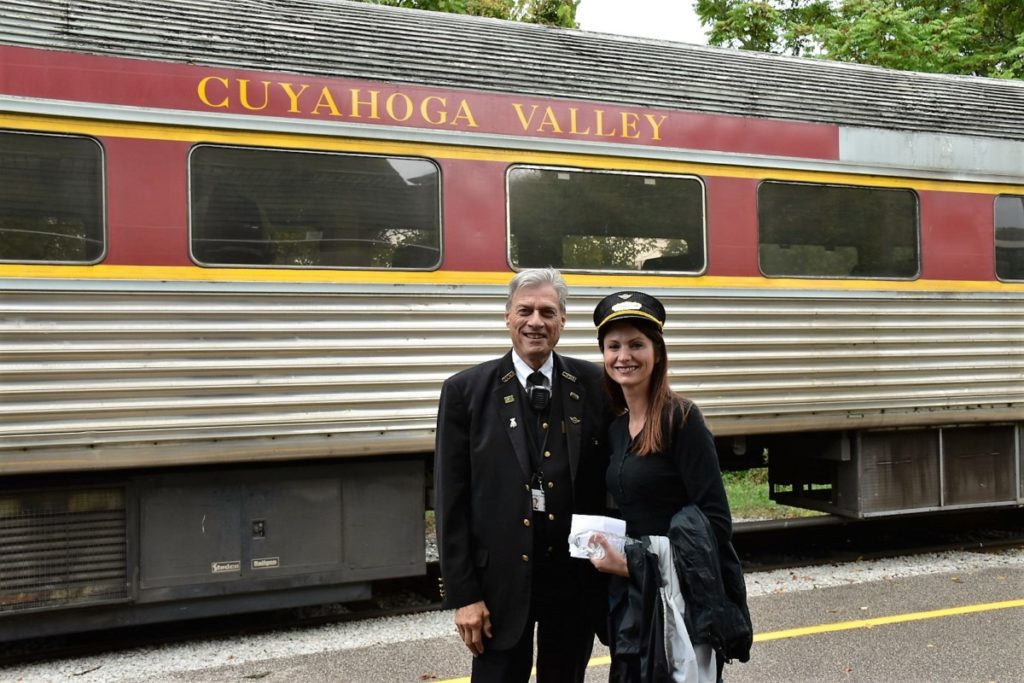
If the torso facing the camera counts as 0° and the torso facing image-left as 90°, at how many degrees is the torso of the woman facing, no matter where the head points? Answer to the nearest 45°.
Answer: approximately 45°
